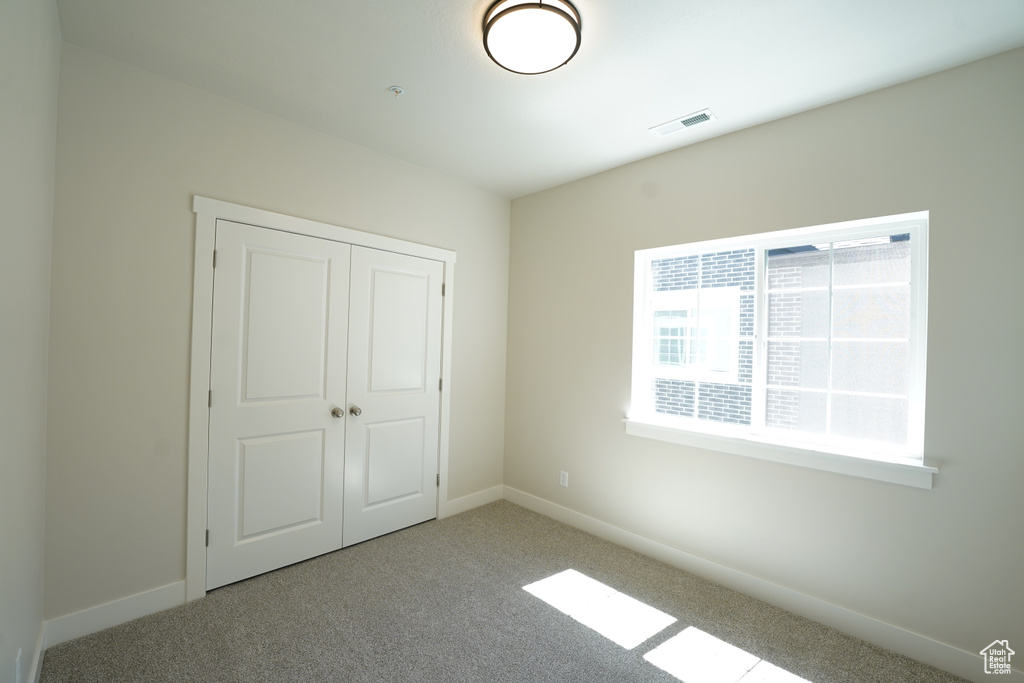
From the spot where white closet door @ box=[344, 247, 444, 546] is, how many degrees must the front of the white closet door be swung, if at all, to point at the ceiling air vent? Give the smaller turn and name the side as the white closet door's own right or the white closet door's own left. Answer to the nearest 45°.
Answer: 0° — it already faces it

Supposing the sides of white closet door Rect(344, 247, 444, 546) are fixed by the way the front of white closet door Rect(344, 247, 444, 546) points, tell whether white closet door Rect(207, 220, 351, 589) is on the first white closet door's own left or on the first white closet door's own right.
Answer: on the first white closet door's own right

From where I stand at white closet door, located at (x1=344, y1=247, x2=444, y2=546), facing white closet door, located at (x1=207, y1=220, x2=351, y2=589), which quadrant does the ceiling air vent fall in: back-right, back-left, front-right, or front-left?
back-left

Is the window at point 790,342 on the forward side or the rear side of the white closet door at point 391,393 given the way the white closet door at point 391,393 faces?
on the forward side

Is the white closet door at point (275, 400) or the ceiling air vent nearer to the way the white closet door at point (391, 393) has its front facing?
the ceiling air vent

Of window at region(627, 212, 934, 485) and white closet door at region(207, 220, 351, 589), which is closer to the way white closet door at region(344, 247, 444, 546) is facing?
the window

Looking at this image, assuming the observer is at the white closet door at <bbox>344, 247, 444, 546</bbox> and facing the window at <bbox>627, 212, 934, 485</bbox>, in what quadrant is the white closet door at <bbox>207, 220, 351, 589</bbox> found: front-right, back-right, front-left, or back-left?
back-right

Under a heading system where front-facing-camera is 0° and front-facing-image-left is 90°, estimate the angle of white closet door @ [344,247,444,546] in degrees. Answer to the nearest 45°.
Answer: approximately 315°
